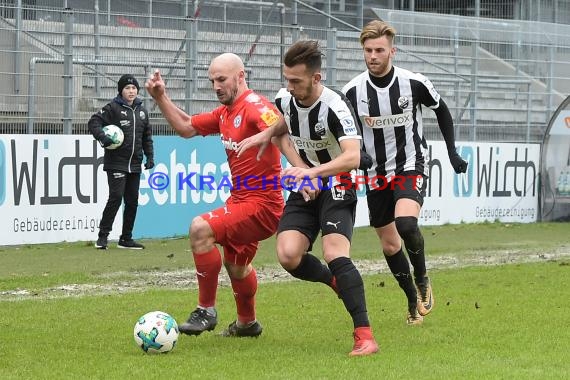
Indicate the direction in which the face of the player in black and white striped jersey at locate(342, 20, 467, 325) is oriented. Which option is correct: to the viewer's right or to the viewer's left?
to the viewer's left

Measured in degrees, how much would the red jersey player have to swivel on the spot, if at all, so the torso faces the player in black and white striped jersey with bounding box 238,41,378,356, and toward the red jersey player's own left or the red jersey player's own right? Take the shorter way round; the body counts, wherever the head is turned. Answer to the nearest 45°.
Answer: approximately 90° to the red jersey player's own left

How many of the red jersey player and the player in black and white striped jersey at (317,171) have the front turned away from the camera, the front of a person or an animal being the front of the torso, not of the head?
0

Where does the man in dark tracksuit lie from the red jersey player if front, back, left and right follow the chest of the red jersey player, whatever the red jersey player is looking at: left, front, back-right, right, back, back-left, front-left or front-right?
back-right

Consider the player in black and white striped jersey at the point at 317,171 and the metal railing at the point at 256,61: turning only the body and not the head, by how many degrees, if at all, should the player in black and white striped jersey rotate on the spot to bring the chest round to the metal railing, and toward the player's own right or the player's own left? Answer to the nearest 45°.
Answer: approximately 135° to the player's own right

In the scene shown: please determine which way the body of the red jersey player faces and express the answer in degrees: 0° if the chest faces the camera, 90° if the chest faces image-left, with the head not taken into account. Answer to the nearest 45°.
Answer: approximately 45°

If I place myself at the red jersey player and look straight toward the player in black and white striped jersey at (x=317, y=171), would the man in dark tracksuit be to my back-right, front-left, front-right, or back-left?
back-left

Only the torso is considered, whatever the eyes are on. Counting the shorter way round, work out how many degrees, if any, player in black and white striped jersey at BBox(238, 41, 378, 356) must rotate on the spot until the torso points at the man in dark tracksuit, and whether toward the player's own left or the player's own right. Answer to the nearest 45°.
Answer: approximately 135° to the player's own right

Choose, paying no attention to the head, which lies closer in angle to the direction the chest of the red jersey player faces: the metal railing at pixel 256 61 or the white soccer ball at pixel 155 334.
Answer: the white soccer ball

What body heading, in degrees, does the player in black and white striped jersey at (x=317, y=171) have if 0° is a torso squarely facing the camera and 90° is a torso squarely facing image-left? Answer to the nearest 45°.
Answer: approximately 45°

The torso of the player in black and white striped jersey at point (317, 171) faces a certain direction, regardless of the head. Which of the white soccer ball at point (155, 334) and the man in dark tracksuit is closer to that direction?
the white soccer ball

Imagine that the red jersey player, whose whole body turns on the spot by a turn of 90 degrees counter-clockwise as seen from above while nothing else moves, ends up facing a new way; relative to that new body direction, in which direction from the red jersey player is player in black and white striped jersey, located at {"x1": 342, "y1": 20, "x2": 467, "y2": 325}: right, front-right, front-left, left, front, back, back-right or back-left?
left

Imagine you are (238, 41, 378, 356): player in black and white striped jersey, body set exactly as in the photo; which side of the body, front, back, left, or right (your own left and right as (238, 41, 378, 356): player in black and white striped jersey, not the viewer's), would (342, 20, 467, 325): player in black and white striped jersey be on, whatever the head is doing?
back
